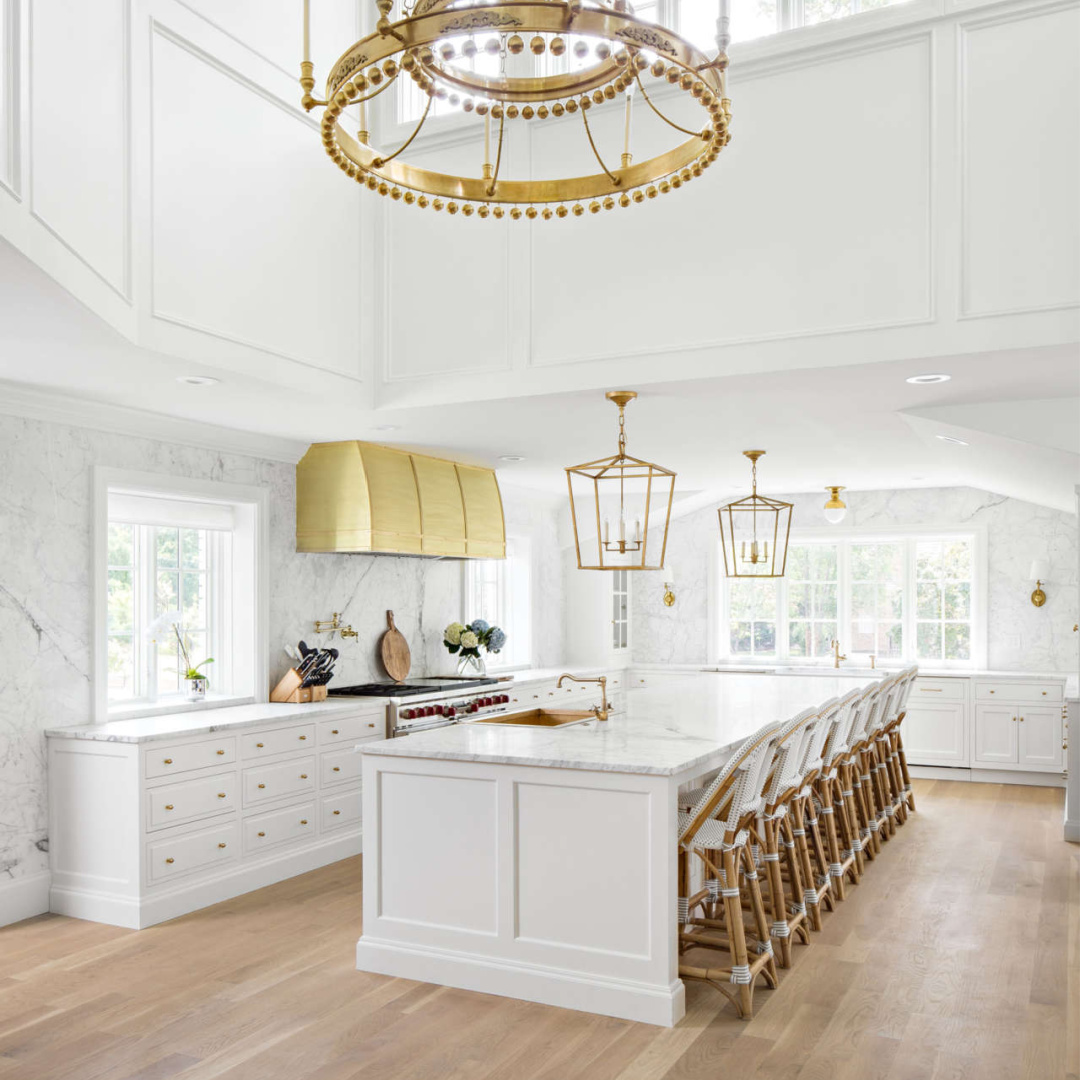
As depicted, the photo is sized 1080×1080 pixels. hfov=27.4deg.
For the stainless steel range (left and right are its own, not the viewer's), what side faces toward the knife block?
right

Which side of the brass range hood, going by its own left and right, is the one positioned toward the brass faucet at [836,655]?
left

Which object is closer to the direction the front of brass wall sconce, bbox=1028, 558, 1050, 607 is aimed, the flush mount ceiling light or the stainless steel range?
the stainless steel range

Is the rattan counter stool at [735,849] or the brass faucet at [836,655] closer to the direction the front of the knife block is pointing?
the rattan counter stool

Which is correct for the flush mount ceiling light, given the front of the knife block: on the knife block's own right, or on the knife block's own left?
on the knife block's own left

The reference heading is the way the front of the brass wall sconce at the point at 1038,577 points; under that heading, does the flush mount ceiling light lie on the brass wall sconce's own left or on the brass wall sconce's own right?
on the brass wall sconce's own right

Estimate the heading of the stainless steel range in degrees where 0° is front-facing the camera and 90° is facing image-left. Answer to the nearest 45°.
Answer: approximately 315°

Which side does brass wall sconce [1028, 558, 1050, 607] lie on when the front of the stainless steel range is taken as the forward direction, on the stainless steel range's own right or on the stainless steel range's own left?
on the stainless steel range's own left

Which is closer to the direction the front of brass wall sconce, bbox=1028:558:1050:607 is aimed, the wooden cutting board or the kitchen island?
the kitchen island

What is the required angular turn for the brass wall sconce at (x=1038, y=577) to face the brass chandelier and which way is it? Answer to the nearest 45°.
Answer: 0° — it already faces it
